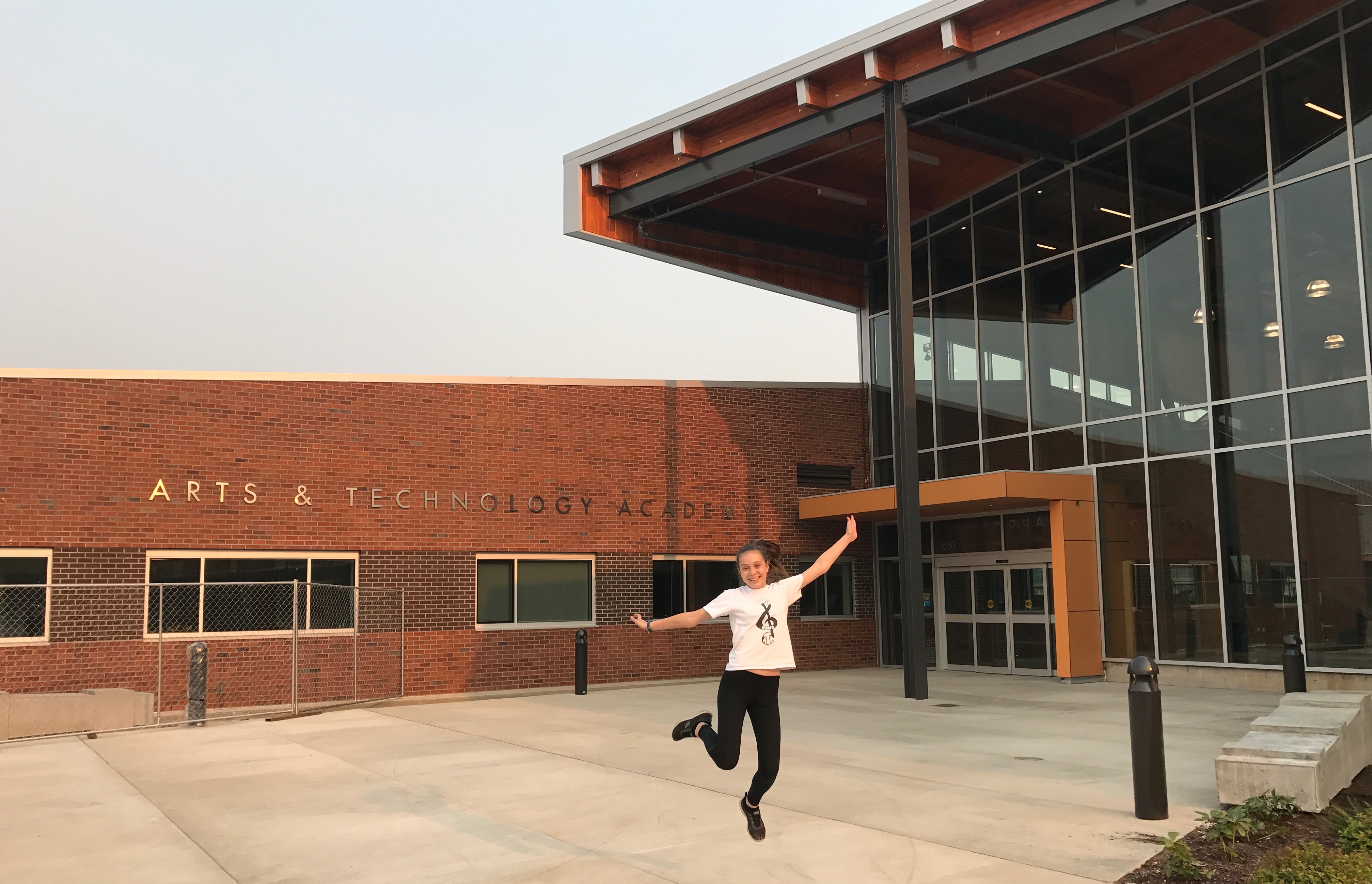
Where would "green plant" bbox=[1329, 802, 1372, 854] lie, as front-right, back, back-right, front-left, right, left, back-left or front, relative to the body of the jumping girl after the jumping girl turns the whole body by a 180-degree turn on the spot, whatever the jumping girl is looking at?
right

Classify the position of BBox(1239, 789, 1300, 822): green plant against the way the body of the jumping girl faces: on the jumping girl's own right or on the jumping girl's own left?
on the jumping girl's own left

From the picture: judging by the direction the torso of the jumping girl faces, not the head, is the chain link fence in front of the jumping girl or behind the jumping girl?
behind

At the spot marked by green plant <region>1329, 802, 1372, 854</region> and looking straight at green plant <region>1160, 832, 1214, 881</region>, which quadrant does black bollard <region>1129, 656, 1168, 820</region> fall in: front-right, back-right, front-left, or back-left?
front-right

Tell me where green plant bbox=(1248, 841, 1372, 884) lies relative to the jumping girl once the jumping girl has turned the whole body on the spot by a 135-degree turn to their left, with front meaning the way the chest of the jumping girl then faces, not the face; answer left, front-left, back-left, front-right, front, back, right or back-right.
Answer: front-right

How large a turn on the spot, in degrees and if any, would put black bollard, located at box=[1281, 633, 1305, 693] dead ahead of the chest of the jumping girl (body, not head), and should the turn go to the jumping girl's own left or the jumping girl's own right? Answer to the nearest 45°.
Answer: approximately 135° to the jumping girl's own left

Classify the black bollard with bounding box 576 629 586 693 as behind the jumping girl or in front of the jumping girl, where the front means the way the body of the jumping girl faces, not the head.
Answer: behind

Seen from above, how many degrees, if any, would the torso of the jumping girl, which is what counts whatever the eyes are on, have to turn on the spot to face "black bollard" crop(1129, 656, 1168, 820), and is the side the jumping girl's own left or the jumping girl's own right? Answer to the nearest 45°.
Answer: approximately 135° to the jumping girl's own left

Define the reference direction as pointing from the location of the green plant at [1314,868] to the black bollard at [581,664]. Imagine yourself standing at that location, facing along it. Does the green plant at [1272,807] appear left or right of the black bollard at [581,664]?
right

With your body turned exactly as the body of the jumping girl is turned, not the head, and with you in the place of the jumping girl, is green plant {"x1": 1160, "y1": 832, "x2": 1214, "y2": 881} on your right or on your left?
on your left

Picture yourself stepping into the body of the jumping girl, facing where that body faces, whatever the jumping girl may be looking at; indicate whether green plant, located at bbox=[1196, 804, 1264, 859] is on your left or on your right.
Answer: on your left

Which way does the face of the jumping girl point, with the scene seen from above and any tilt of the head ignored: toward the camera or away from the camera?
toward the camera

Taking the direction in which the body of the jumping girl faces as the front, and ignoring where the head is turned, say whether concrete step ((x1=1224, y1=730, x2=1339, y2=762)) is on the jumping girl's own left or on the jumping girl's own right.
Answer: on the jumping girl's own left

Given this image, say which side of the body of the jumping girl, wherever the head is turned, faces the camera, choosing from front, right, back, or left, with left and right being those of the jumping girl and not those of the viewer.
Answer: front
